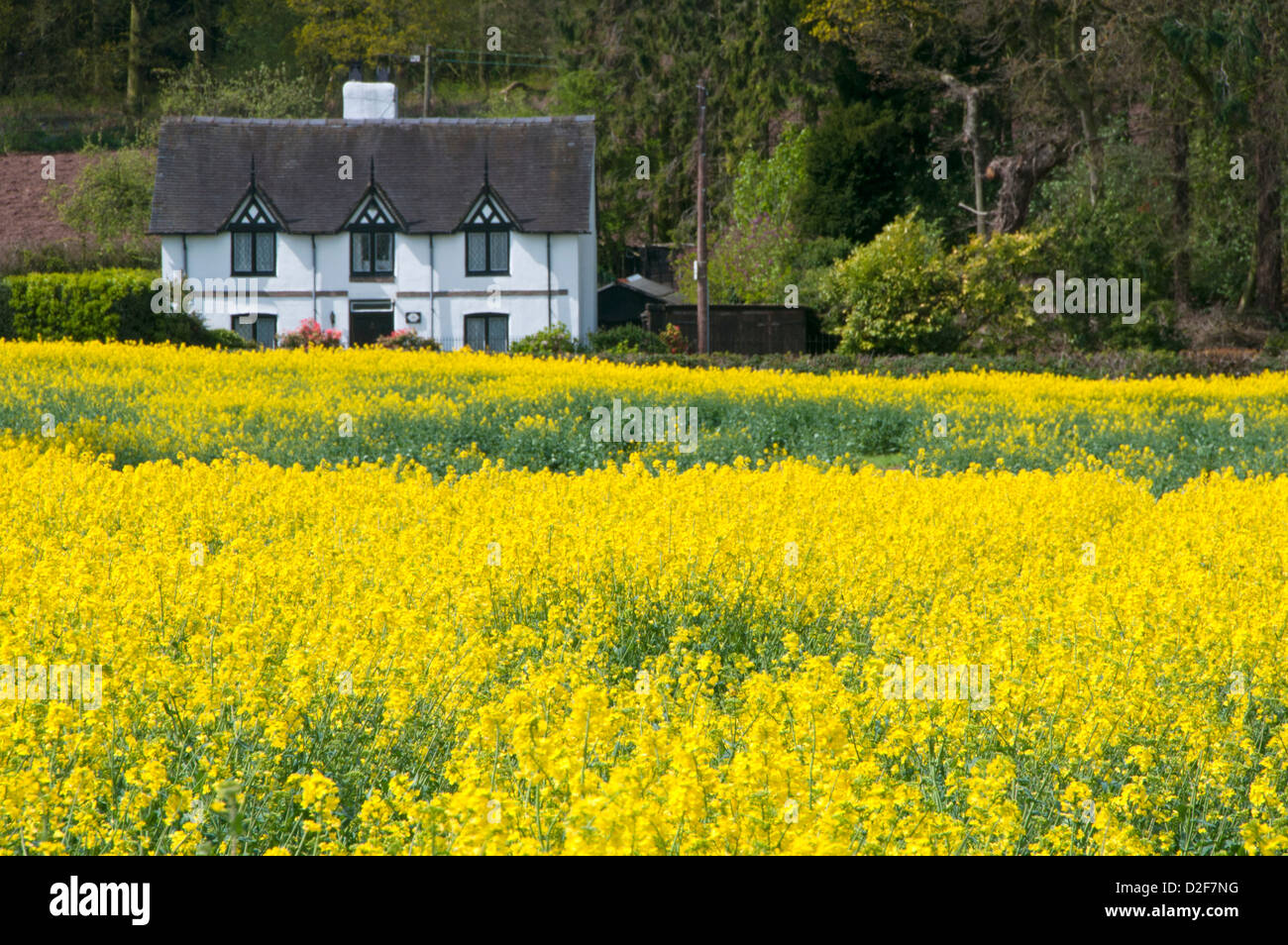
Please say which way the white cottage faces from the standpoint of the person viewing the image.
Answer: facing the viewer

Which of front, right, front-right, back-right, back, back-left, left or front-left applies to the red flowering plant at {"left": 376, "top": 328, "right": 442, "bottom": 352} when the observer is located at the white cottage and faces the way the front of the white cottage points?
front

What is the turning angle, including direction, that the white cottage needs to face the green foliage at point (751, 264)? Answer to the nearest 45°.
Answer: approximately 90° to its left

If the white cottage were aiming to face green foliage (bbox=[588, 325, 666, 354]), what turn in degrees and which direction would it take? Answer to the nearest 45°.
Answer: approximately 45° to its left

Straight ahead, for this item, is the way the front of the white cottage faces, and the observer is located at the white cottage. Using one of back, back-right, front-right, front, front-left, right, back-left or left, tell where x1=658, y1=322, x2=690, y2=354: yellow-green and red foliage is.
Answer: front-left

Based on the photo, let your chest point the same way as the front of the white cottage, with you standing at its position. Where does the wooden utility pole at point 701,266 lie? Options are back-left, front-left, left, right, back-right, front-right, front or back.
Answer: front-left

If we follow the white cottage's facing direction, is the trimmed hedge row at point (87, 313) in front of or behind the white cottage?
in front

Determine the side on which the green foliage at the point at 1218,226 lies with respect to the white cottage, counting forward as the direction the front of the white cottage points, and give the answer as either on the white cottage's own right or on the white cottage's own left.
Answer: on the white cottage's own left
